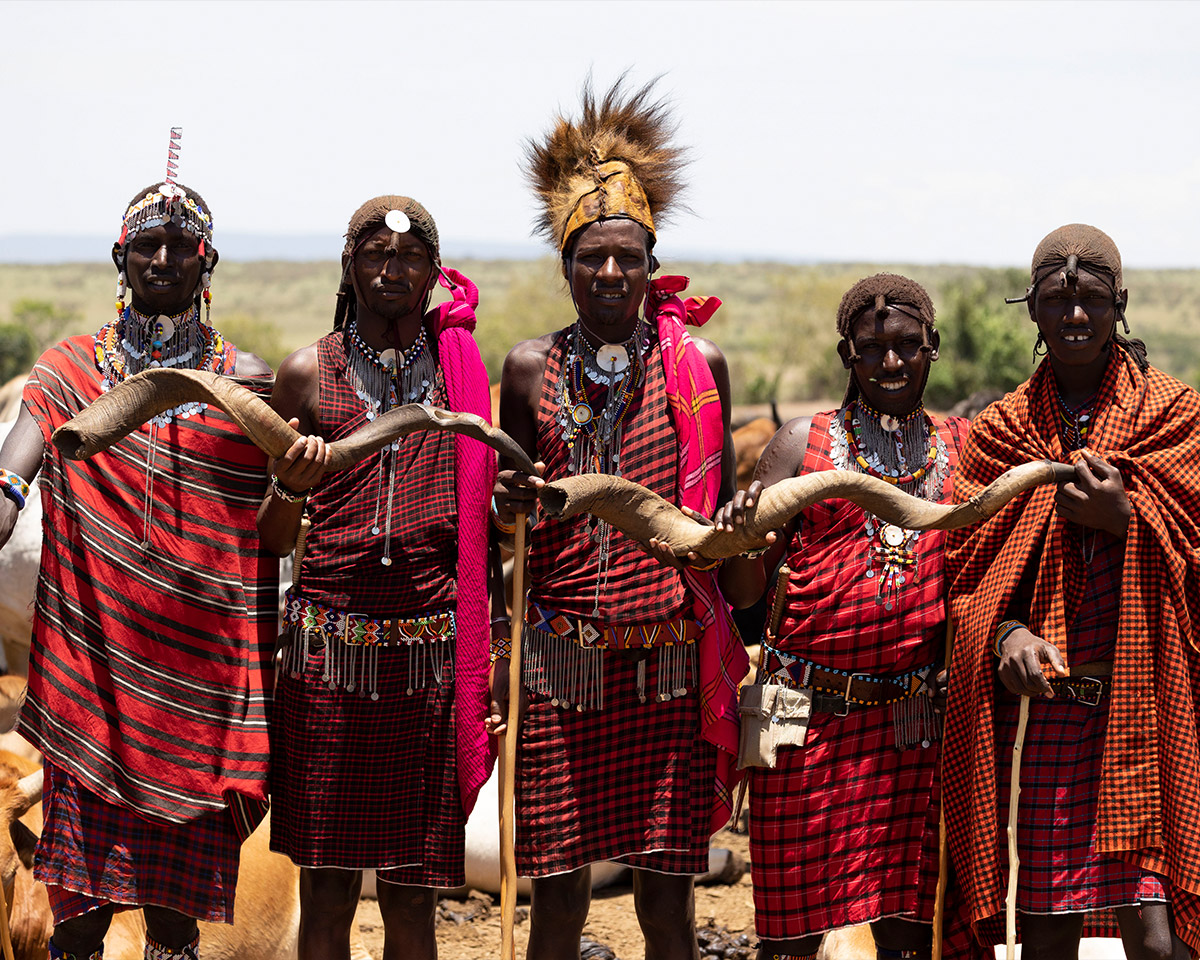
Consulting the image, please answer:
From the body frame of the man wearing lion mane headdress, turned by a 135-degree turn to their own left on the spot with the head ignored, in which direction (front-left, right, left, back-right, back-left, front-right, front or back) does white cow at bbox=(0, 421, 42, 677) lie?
left

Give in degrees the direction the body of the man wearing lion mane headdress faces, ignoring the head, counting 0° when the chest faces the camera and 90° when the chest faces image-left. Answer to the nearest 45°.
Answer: approximately 0°
